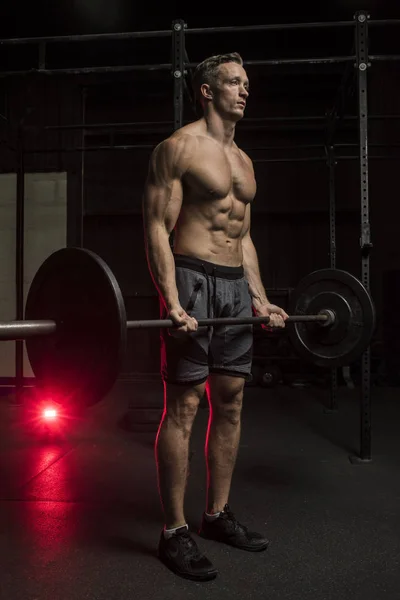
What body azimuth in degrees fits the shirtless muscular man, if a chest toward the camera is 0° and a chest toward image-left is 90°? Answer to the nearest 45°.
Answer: approximately 315°
